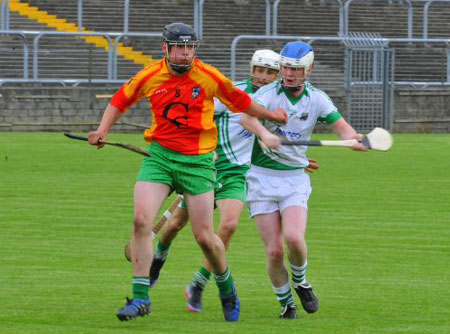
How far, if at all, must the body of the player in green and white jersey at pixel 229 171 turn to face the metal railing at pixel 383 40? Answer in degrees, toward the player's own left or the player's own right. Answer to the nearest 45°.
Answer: approximately 135° to the player's own left

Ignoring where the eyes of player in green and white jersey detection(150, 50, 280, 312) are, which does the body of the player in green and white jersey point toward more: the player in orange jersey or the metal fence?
the player in orange jersey

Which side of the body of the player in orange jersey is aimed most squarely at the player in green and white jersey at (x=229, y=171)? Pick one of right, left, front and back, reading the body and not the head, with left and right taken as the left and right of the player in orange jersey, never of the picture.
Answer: back

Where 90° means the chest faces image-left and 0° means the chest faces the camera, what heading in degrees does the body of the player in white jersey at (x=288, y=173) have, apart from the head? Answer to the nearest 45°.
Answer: approximately 0°

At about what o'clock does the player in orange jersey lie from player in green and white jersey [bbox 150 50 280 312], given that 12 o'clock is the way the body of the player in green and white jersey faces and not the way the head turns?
The player in orange jersey is roughly at 2 o'clock from the player in green and white jersey.

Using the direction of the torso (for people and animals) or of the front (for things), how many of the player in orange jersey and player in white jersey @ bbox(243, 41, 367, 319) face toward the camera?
2

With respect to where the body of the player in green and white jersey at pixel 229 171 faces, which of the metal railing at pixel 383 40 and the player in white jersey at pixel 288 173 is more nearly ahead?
the player in white jersey

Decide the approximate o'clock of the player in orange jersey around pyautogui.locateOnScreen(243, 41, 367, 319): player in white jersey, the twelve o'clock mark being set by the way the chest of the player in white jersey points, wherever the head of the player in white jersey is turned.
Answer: The player in orange jersey is roughly at 2 o'clock from the player in white jersey.

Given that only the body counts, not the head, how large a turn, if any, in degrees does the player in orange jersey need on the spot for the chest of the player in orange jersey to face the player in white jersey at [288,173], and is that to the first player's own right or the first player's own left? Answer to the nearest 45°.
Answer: approximately 135° to the first player's own left

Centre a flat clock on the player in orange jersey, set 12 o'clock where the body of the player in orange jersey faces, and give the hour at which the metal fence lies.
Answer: The metal fence is roughly at 6 o'clock from the player in orange jersey.

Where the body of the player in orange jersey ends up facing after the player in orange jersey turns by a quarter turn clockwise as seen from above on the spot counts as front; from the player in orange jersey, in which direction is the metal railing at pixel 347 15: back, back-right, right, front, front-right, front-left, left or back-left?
right

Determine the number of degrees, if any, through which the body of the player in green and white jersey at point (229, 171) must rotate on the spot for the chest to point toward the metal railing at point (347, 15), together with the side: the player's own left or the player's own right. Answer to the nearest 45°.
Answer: approximately 135° to the player's own left
